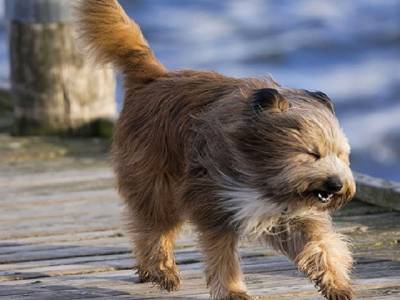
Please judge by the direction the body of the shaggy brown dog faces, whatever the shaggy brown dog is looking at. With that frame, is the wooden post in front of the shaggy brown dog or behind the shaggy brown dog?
behind

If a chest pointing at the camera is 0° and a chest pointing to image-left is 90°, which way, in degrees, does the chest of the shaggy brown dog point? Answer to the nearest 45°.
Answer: approximately 315°
